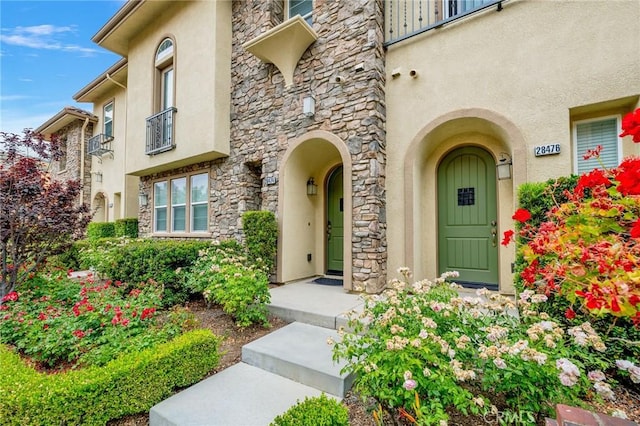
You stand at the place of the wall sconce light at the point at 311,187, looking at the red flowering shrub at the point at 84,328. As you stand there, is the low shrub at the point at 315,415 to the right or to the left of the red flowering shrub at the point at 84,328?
left

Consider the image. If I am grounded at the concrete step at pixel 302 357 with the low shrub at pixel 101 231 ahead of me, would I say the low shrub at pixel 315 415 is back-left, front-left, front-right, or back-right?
back-left

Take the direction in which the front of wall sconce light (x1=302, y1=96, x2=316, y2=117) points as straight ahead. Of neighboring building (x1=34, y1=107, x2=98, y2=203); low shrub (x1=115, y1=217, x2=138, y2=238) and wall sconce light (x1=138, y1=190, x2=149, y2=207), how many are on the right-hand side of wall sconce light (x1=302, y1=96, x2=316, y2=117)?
3

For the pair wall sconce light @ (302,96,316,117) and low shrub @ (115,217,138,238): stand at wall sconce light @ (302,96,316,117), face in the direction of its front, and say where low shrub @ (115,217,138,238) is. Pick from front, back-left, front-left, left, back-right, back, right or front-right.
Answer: right

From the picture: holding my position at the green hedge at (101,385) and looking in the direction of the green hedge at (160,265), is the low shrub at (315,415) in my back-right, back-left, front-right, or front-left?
back-right

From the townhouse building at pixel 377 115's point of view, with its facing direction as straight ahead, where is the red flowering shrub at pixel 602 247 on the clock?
The red flowering shrub is roughly at 10 o'clock from the townhouse building.

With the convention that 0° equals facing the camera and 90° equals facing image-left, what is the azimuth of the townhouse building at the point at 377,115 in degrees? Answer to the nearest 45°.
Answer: approximately 45°

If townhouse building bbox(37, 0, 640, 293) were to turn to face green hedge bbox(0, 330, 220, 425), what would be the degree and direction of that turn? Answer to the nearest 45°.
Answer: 0° — it already faces it

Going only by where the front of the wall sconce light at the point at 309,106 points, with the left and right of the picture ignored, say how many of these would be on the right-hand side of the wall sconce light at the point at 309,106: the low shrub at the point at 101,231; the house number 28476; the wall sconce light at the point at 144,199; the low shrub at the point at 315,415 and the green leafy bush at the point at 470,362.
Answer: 2

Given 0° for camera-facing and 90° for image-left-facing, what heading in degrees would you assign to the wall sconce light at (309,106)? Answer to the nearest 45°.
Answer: approximately 45°
